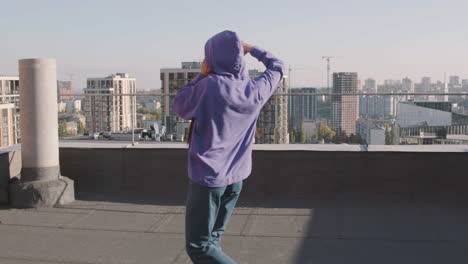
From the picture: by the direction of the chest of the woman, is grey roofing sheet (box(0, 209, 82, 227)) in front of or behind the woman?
in front

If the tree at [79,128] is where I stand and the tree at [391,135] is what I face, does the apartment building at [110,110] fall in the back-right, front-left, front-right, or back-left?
front-left

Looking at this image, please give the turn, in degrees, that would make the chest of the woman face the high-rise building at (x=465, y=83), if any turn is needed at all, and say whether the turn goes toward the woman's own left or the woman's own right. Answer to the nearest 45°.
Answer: approximately 90° to the woman's own right

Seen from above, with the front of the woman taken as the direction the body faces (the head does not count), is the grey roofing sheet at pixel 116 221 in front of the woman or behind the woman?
in front

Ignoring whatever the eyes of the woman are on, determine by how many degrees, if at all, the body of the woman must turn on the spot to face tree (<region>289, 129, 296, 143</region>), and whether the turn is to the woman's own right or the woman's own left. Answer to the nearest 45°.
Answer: approximately 45° to the woman's own right

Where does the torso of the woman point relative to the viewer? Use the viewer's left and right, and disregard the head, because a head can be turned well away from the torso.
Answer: facing away from the viewer and to the left of the viewer

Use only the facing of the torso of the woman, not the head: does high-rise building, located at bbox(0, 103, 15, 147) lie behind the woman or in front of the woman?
in front

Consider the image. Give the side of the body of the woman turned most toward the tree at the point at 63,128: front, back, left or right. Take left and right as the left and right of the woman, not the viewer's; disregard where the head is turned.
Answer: front

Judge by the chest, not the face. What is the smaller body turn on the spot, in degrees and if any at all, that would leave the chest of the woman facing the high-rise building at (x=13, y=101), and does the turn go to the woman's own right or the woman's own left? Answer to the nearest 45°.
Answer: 0° — they already face it
